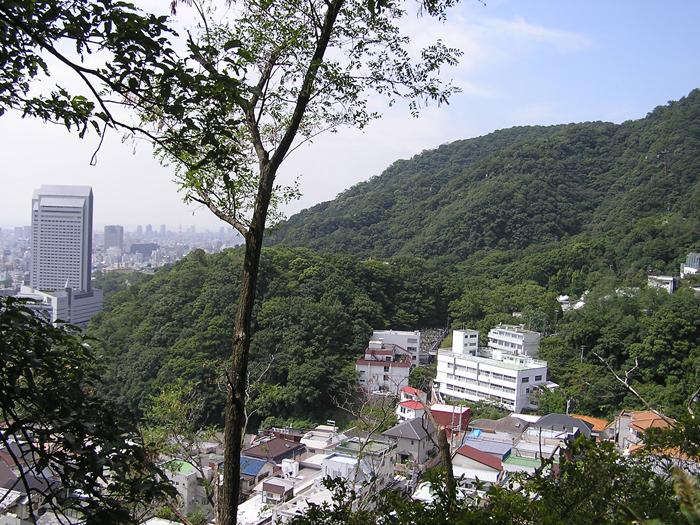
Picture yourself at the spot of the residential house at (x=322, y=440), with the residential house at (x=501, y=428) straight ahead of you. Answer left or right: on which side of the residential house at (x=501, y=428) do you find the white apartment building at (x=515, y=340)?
left

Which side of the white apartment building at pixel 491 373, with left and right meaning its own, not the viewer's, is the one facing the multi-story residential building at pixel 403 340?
right

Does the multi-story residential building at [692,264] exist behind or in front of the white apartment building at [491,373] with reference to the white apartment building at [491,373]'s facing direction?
behind

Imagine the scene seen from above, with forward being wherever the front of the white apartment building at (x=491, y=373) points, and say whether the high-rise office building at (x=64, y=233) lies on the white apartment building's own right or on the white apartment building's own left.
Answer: on the white apartment building's own right

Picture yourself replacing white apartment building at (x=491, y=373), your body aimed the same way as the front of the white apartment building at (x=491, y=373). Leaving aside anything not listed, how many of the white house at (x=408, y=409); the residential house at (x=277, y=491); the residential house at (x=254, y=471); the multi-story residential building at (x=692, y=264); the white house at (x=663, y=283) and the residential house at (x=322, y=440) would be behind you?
2

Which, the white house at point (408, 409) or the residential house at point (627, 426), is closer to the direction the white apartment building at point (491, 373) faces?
the white house

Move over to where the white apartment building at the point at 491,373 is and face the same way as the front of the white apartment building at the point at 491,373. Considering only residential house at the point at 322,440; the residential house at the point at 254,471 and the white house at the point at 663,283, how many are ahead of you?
2

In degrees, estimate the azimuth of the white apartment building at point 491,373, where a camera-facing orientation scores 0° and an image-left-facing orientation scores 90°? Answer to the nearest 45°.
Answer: approximately 45°

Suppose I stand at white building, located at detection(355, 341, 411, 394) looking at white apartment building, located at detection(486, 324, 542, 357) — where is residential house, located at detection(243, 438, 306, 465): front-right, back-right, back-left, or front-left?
back-right
